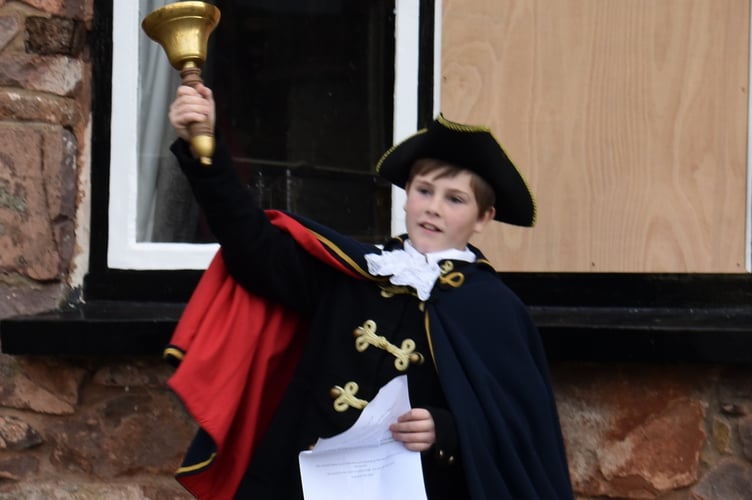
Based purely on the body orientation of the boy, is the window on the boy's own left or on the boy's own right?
on the boy's own right

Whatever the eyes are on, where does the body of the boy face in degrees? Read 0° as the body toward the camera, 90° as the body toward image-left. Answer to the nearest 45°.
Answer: approximately 45°

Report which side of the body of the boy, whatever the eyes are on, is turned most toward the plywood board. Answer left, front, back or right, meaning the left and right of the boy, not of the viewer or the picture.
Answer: back

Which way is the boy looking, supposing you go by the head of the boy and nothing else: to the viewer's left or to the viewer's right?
to the viewer's left
